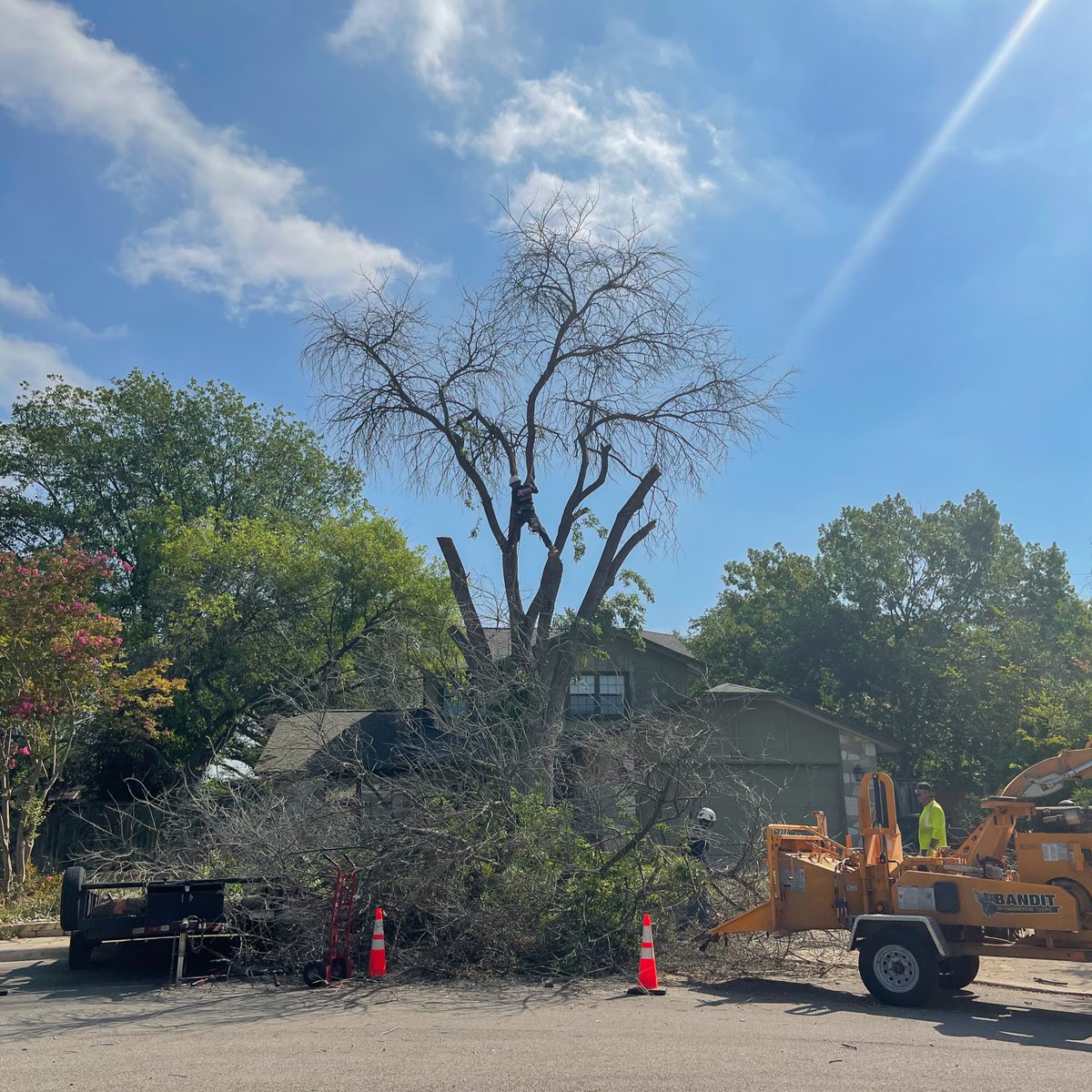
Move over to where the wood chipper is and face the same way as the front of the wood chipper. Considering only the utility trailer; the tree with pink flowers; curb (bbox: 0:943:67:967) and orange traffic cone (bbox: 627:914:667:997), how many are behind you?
4

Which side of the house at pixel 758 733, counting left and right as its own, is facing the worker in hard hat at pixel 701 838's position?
front

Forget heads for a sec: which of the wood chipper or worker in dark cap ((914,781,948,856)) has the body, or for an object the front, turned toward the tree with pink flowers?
the worker in dark cap

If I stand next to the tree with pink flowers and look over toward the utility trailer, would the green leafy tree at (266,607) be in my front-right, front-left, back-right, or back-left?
back-left

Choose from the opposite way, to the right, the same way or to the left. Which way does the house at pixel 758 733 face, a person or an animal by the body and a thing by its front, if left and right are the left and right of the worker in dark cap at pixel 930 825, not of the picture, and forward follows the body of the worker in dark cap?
to the left

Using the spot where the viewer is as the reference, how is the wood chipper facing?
facing to the right of the viewer

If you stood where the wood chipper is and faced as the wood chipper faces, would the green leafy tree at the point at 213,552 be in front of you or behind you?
behind

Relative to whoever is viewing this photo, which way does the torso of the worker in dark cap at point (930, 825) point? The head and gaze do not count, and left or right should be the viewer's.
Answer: facing to the left of the viewer

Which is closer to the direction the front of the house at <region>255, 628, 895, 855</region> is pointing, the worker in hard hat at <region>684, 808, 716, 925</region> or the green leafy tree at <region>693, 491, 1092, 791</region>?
the worker in hard hat

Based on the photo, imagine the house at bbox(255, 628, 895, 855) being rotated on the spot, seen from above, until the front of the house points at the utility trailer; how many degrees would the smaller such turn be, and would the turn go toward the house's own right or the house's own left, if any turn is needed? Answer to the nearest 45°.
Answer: approximately 45° to the house's own right

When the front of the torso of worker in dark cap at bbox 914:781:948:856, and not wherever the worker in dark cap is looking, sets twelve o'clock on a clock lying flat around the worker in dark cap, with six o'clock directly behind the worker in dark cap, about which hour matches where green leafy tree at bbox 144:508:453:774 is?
The green leafy tree is roughly at 1 o'clock from the worker in dark cap.

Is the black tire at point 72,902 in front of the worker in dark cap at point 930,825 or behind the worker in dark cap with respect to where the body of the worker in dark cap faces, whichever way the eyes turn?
in front

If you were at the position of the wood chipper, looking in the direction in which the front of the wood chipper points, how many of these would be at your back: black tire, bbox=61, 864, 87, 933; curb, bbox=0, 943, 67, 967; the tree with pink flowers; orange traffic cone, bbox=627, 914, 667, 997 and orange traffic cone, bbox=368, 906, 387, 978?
5

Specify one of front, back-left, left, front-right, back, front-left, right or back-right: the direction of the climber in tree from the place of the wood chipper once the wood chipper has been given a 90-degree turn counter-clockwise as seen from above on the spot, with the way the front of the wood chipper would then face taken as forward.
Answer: front-left

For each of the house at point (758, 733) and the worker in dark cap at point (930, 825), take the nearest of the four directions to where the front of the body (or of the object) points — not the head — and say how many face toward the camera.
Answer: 1
